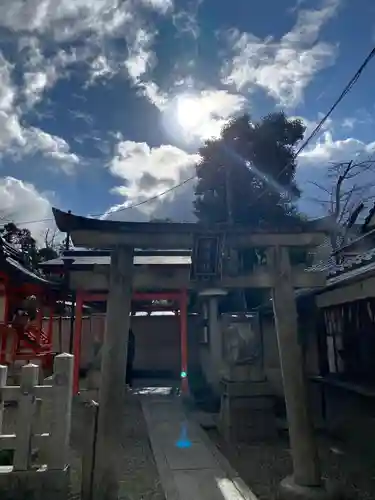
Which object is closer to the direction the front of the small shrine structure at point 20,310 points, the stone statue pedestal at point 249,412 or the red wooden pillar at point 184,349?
the red wooden pillar

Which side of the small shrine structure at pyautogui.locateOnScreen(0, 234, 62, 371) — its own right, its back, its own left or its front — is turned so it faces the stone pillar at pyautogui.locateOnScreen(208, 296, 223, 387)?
front

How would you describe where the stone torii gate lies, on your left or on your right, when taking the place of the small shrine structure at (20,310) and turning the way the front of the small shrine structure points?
on your right

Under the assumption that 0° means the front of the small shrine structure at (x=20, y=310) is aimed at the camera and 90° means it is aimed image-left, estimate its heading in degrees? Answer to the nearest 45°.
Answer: approximately 270°

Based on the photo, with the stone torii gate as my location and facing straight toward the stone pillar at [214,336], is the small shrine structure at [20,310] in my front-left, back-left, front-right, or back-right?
front-left

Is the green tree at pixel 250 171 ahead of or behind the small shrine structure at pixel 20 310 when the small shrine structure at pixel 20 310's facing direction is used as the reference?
ahead

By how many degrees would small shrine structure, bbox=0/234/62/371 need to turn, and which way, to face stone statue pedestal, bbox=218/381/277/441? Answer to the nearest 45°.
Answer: approximately 45° to its right
